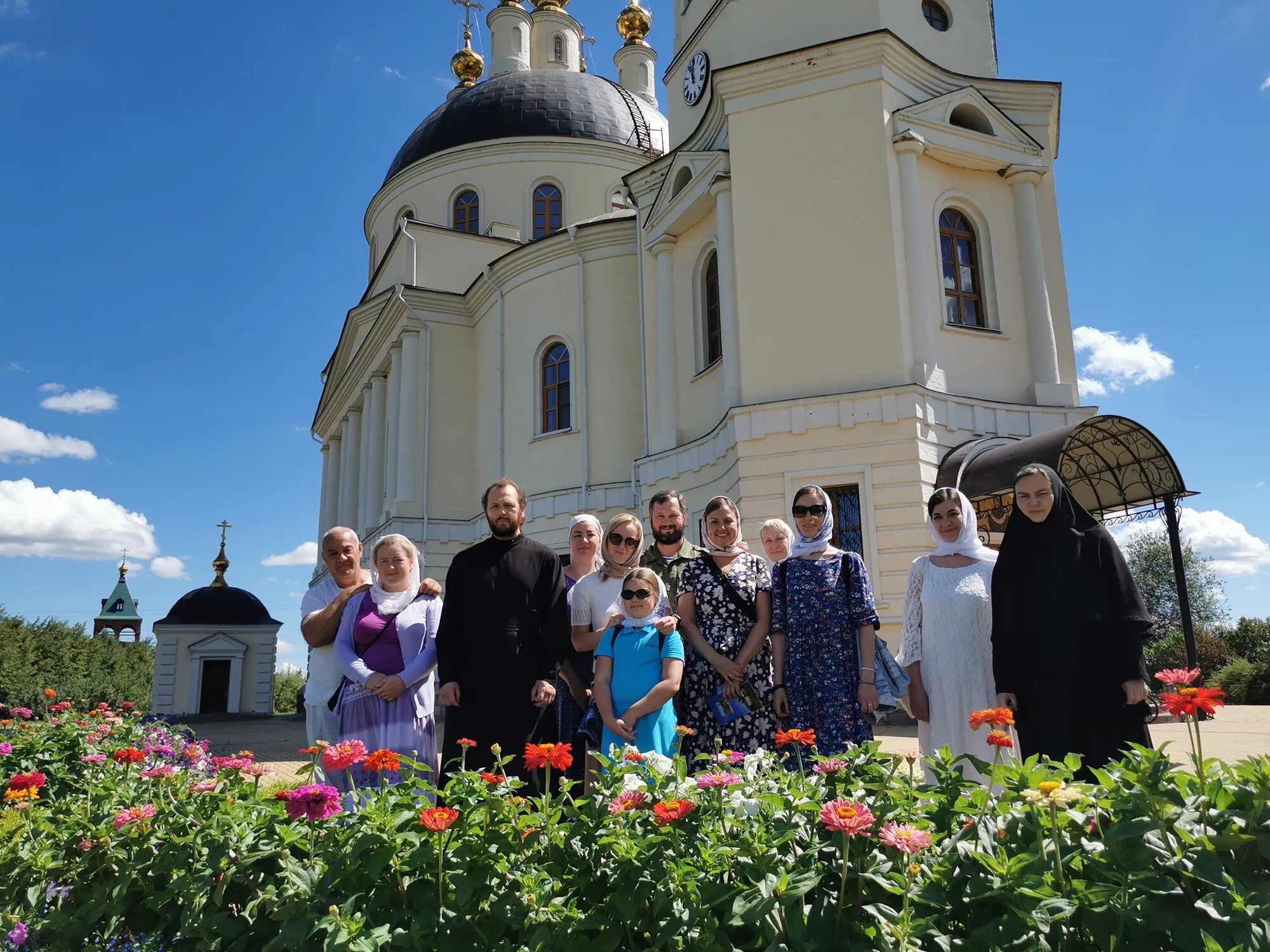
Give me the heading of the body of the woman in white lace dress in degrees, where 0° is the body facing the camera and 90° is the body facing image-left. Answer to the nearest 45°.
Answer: approximately 0°

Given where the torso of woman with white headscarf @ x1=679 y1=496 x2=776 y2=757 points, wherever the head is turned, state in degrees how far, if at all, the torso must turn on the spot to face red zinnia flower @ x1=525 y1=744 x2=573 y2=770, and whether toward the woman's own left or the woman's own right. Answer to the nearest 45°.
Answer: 0° — they already face it

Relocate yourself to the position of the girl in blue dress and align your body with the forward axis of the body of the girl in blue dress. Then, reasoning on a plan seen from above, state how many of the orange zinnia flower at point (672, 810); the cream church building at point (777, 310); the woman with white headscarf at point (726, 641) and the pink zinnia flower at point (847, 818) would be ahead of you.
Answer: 2

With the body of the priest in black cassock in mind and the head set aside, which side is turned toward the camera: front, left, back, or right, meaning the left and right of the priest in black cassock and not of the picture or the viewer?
front

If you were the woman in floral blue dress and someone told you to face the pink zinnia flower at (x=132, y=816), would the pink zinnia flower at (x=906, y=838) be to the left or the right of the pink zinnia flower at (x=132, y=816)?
left

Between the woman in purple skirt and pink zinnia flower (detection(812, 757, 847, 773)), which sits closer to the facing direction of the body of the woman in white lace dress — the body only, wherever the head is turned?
the pink zinnia flower

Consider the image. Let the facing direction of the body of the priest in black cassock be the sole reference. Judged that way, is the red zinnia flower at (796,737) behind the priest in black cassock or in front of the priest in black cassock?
in front

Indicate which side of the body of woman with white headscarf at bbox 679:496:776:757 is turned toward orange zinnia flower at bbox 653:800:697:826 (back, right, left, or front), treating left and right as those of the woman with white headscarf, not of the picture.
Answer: front

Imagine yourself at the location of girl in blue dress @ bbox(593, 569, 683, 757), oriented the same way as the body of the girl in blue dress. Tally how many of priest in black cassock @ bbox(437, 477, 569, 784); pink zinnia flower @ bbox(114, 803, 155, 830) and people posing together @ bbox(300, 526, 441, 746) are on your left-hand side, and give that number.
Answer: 0

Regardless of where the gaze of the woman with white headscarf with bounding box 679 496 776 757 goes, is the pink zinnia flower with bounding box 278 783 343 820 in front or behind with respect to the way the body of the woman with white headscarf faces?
in front

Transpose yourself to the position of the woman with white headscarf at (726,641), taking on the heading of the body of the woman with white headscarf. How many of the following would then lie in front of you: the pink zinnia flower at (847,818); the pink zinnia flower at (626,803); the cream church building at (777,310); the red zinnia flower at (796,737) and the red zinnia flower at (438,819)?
4

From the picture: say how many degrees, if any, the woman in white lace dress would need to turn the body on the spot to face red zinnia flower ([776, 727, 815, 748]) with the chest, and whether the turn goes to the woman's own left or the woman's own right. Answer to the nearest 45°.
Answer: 0° — they already face it

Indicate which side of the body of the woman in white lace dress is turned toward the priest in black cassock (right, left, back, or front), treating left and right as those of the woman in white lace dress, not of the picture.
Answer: right

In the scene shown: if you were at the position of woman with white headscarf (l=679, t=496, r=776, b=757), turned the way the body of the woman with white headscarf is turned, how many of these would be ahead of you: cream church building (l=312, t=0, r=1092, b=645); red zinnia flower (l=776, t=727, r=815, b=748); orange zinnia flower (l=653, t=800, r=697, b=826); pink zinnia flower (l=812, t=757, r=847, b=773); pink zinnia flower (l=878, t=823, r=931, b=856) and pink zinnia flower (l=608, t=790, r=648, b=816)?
5

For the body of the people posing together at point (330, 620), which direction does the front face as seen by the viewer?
toward the camera

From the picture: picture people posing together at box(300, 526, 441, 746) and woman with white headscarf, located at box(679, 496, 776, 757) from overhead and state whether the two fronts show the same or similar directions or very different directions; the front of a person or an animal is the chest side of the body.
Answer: same or similar directions
